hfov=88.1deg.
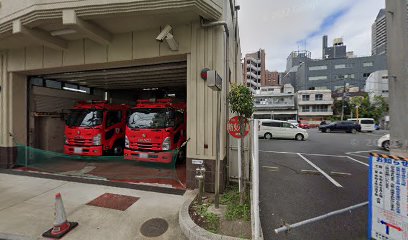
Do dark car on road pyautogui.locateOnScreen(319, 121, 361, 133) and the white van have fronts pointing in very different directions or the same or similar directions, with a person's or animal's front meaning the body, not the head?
very different directions

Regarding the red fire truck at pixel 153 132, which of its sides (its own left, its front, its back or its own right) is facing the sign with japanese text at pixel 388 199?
left

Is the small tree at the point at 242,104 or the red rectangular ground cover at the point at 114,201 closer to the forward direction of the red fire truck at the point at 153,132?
the red rectangular ground cover

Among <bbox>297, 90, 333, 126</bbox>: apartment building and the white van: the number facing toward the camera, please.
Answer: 1

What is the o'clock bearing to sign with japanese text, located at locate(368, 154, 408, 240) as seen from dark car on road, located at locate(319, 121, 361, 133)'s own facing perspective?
The sign with japanese text is roughly at 9 o'clock from the dark car on road.

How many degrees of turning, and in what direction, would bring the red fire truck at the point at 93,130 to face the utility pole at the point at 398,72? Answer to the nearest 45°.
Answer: approximately 90° to its left

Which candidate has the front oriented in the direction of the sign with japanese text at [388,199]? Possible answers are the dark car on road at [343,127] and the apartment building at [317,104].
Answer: the apartment building

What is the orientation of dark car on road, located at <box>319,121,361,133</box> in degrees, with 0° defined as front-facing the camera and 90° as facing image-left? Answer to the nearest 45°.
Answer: approximately 90°

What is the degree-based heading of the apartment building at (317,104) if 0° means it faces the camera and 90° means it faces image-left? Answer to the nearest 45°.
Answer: approximately 0°
